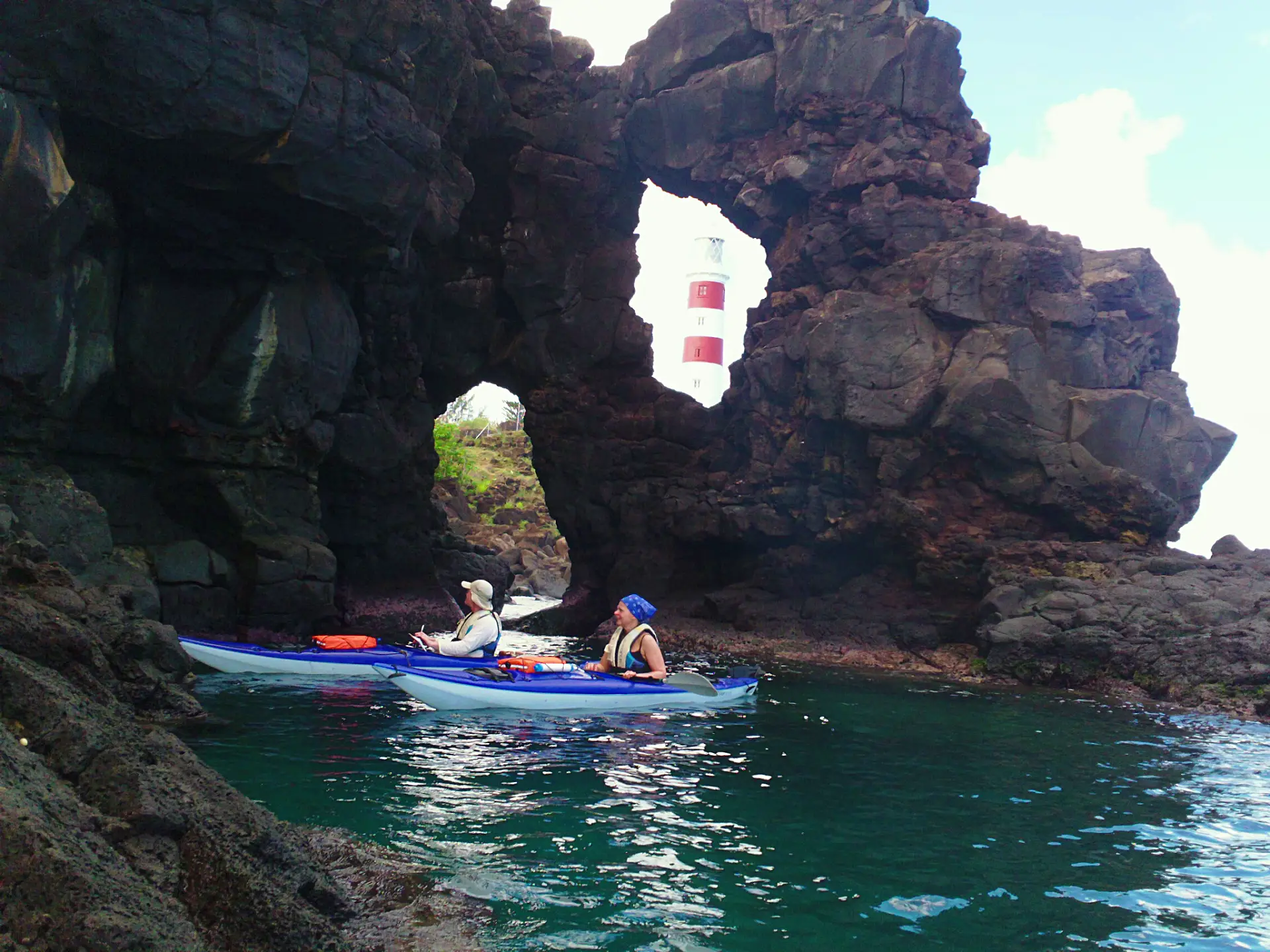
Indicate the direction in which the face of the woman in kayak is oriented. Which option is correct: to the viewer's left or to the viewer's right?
to the viewer's left

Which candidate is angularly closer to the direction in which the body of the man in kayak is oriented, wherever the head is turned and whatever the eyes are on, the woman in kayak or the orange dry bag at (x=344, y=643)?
the orange dry bag

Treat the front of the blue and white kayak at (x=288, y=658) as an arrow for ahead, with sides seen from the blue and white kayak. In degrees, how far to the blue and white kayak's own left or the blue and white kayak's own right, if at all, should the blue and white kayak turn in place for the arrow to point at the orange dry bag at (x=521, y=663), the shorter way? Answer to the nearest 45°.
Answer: approximately 135° to the blue and white kayak's own left

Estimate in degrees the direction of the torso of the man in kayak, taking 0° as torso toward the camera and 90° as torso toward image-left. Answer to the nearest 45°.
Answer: approximately 90°

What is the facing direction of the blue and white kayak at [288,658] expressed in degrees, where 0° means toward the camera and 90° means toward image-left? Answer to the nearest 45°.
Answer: approximately 90°
